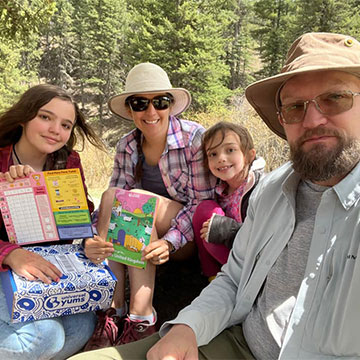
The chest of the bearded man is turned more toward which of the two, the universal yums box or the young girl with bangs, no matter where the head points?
the universal yums box

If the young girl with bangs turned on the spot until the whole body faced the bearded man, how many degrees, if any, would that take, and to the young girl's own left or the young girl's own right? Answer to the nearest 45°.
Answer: approximately 45° to the young girl's own left

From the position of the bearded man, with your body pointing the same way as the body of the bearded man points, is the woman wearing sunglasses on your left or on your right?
on your right

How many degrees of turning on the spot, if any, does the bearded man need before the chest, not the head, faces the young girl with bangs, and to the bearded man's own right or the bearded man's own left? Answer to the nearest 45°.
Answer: approximately 135° to the bearded man's own right

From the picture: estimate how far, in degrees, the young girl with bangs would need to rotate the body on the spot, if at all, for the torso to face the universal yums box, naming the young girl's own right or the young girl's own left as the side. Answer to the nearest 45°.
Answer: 0° — they already face it

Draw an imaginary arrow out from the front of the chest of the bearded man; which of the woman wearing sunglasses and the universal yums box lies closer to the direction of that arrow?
the universal yums box

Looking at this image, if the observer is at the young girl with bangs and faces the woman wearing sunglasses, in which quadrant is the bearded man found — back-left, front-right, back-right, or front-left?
back-left

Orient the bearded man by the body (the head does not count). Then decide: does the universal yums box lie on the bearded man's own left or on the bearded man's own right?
on the bearded man's own right

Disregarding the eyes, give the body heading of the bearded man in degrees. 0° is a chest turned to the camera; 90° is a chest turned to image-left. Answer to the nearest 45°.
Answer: approximately 45°

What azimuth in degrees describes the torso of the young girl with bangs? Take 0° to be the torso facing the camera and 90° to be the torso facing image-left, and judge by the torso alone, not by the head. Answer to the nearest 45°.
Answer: approximately 45°
